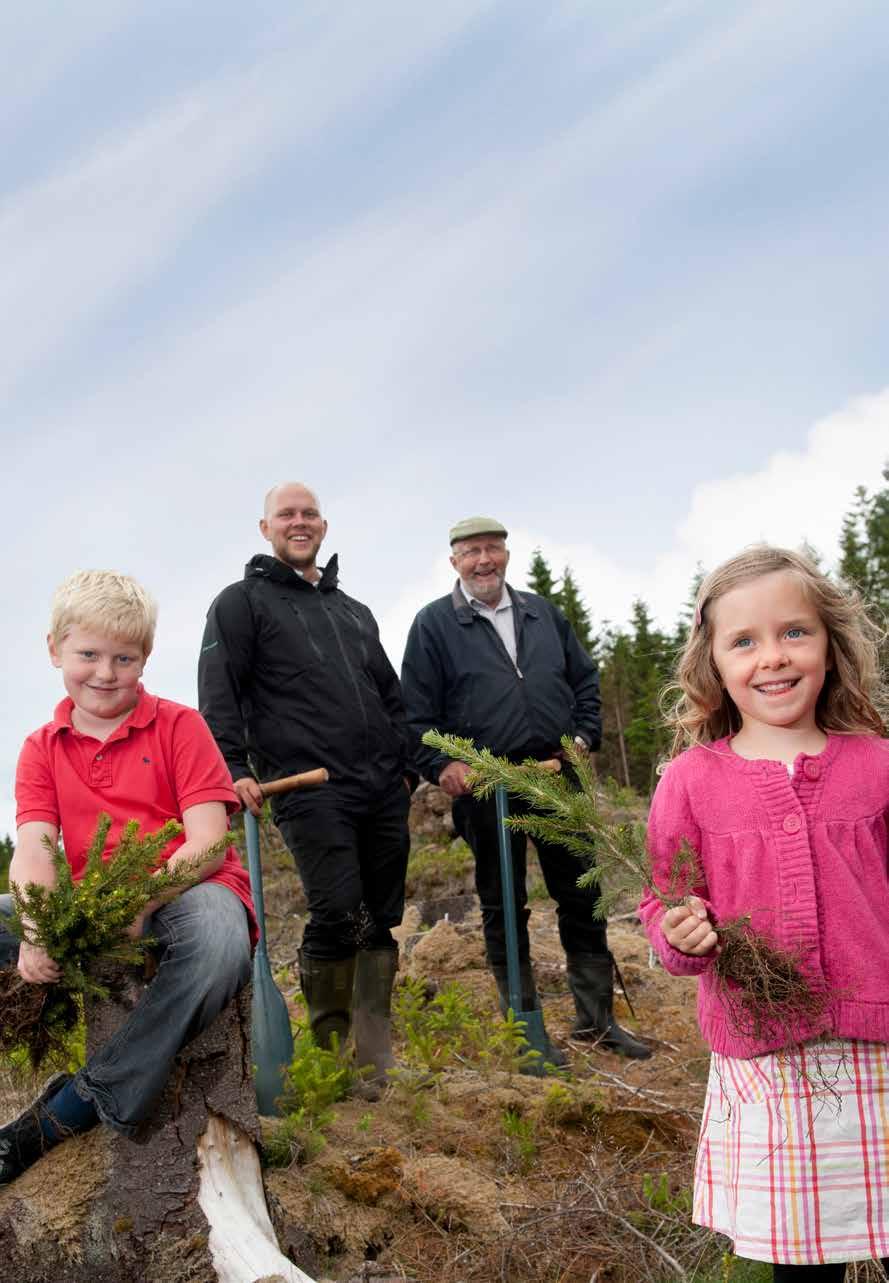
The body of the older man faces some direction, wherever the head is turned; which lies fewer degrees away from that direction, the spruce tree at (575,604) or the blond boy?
the blond boy

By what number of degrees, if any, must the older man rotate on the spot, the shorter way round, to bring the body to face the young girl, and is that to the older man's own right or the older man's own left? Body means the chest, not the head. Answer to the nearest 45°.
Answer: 0° — they already face them

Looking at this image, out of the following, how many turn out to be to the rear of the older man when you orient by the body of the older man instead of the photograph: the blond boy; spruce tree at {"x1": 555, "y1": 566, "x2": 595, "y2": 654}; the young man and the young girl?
1

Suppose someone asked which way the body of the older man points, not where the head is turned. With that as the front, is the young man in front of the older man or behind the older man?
in front

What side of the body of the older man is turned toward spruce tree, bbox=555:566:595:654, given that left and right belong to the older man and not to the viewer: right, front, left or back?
back

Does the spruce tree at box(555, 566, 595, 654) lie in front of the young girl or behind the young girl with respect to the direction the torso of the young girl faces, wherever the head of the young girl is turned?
behind

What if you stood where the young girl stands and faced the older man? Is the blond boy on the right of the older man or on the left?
left

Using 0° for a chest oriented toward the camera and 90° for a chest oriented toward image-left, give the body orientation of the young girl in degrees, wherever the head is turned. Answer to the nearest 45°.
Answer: approximately 0°

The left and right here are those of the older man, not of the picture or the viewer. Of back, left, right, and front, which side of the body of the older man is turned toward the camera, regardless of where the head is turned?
front
